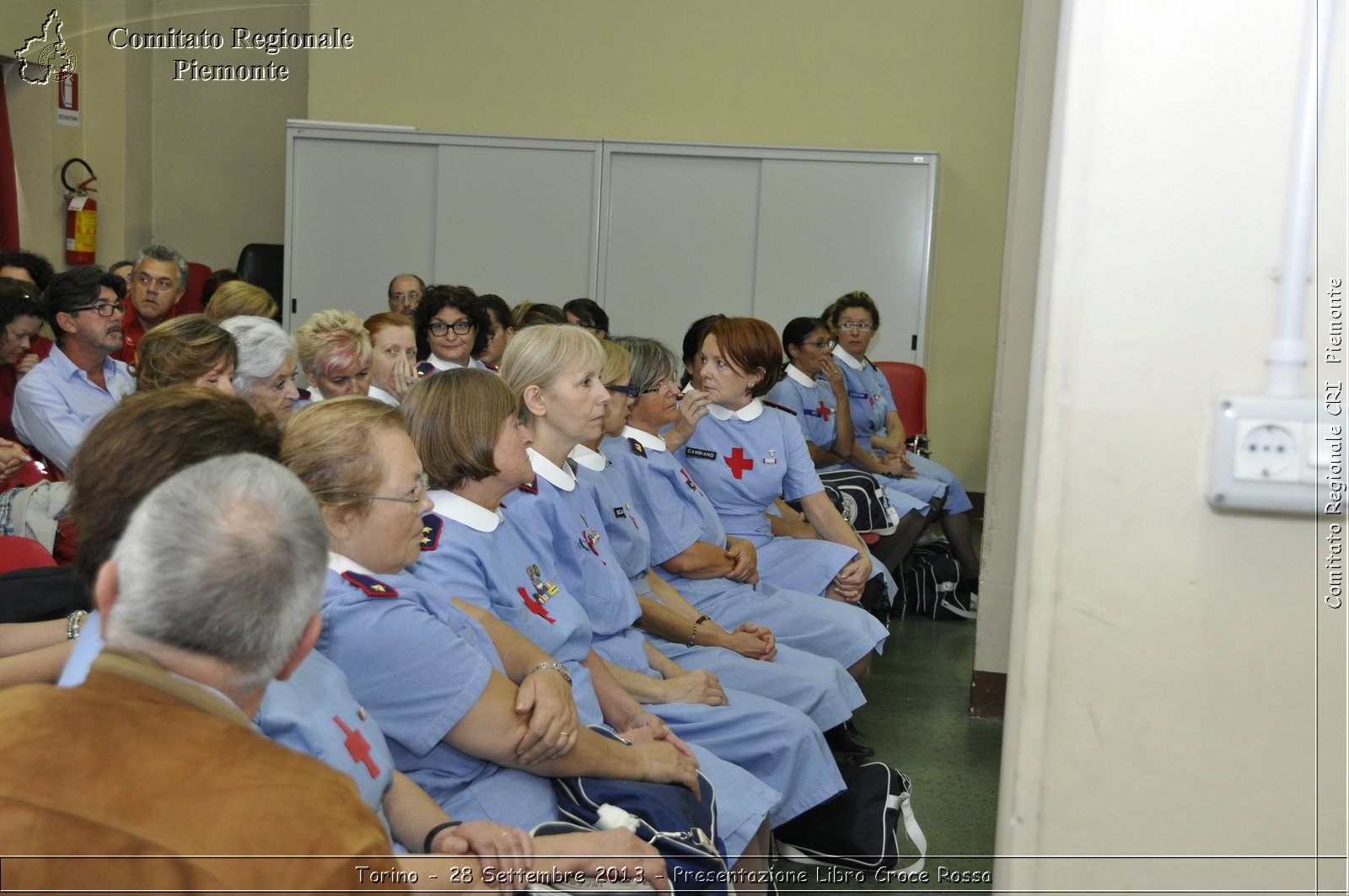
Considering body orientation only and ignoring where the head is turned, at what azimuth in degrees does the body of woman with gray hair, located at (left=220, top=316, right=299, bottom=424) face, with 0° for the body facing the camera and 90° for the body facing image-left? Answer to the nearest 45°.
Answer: approximately 315°

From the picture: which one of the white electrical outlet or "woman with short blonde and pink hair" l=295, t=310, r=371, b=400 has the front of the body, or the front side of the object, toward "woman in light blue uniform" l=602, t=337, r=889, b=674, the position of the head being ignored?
the woman with short blonde and pink hair

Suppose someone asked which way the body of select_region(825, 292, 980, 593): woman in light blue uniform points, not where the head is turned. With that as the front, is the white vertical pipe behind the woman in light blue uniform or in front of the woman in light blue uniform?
in front

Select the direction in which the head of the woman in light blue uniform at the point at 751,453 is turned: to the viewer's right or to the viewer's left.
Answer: to the viewer's left
